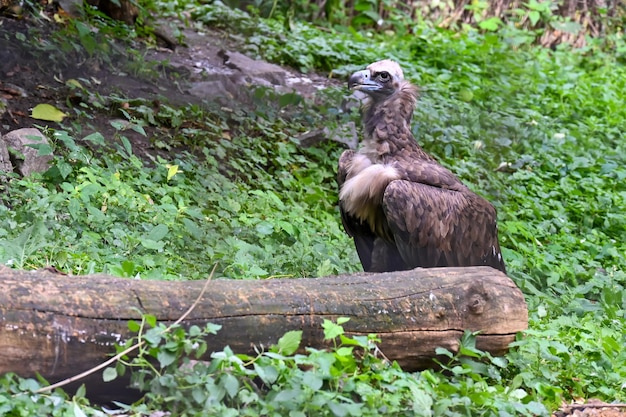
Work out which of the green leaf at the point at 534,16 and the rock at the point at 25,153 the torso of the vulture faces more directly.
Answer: the rock

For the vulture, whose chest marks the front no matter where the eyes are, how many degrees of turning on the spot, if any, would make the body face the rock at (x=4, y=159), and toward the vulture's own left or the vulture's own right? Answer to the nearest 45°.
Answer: approximately 45° to the vulture's own right

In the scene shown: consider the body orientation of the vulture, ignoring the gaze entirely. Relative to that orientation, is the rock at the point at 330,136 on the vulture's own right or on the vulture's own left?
on the vulture's own right

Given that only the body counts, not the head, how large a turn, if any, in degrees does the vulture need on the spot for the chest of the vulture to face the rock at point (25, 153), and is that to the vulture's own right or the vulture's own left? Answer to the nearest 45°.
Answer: approximately 45° to the vulture's own right

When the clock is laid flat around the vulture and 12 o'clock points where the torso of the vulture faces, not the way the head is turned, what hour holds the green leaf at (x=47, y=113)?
The green leaf is roughly at 2 o'clock from the vulture.

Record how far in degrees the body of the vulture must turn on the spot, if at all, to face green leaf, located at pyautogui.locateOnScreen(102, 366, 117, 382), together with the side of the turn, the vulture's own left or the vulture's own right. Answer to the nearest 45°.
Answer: approximately 45° to the vulture's own left

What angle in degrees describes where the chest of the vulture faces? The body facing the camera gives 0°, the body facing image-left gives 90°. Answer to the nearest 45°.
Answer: approximately 45°

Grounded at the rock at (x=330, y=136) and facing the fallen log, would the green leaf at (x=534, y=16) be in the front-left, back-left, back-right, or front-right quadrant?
back-left

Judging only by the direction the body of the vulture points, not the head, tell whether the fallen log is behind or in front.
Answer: in front

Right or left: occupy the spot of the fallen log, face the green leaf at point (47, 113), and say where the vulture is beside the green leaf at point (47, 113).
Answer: right

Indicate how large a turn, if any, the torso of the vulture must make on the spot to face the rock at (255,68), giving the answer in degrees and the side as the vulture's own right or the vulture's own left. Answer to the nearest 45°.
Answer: approximately 90° to the vulture's own right
